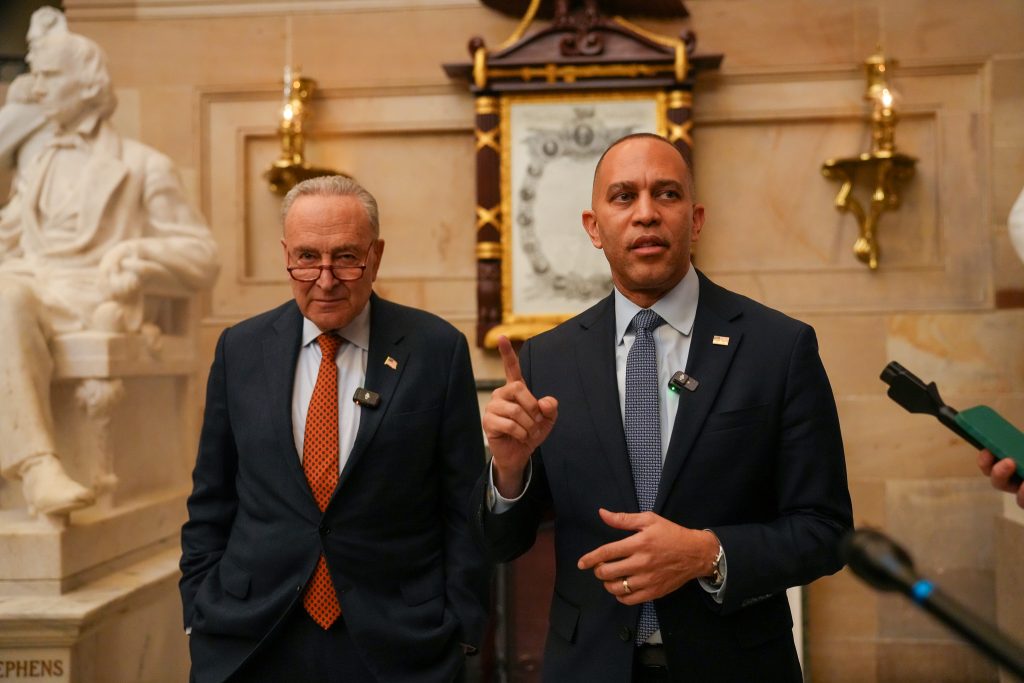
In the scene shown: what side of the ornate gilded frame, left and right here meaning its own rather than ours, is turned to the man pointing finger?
front

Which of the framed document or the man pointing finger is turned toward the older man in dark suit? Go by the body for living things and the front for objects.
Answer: the framed document

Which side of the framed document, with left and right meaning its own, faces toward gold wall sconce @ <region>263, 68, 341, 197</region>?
right

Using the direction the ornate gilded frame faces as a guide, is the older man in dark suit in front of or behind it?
in front

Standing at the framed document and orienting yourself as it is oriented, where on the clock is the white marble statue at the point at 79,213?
The white marble statue is roughly at 2 o'clock from the framed document.

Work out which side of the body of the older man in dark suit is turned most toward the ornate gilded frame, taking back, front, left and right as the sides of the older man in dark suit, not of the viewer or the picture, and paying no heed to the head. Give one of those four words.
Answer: back

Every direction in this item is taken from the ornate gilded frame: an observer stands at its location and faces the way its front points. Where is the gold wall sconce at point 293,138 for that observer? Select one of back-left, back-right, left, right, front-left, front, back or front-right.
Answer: right

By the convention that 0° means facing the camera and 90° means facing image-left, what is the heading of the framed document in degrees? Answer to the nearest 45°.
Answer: approximately 0°
